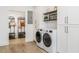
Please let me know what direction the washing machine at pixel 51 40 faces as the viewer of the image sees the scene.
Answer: facing the viewer and to the left of the viewer

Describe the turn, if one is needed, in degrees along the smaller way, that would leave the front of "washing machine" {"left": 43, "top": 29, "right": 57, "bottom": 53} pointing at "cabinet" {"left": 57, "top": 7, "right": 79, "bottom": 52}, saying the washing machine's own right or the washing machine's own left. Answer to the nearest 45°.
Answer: approximately 90° to the washing machine's own left

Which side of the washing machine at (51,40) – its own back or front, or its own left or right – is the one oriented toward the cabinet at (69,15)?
left
